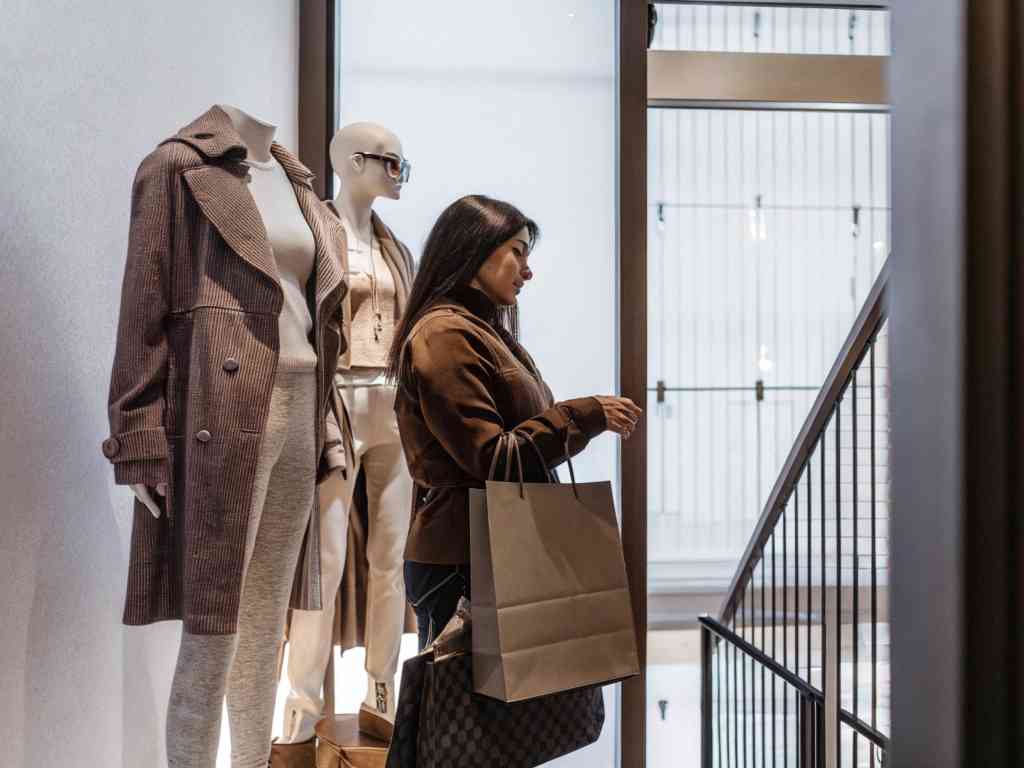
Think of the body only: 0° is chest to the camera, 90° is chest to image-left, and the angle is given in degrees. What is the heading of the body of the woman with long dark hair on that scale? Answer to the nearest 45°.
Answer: approximately 270°

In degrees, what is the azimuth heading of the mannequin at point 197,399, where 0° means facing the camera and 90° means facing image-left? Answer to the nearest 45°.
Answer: approximately 315°

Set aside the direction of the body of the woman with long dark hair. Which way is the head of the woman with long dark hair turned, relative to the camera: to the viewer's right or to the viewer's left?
to the viewer's right

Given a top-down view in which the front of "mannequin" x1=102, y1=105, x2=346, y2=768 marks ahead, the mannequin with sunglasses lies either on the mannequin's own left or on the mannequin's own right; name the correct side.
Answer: on the mannequin's own left
